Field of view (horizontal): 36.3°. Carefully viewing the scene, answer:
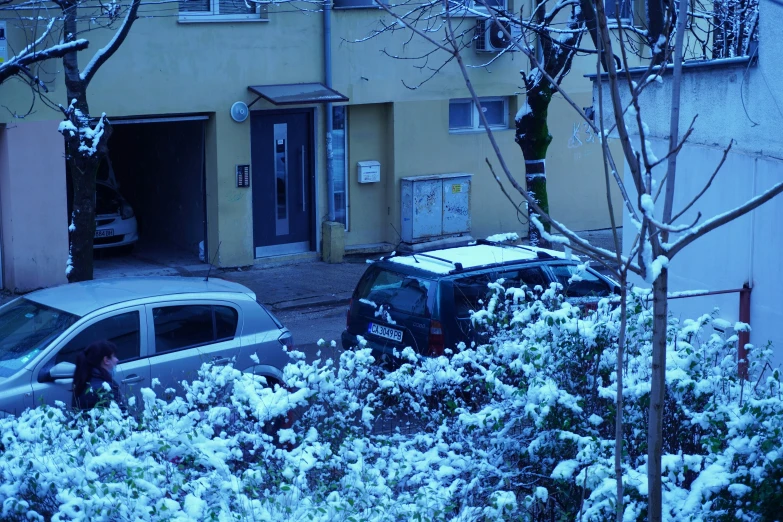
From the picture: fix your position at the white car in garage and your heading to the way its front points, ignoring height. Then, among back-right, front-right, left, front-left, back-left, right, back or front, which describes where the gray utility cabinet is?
left

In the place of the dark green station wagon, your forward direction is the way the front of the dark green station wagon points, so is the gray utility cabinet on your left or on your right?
on your left

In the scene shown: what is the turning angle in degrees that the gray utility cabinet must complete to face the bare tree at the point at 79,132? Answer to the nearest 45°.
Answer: approximately 90° to its right

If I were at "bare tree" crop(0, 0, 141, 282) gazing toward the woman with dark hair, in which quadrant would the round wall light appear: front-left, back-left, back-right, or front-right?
back-left

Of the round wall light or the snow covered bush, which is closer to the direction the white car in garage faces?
the snow covered bush

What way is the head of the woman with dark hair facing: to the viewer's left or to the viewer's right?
to the viewer's right

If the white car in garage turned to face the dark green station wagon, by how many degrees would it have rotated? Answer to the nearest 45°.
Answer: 0° — it already faces it

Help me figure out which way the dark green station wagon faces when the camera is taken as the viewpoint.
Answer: facing away from the viewer and to the right of the viewer

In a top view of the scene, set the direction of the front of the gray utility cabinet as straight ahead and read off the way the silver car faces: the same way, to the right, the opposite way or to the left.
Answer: to the right

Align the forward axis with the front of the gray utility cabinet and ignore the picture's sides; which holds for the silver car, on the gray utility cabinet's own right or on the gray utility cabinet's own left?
on the gray utility cabinet's own right

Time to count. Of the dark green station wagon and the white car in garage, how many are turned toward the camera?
1

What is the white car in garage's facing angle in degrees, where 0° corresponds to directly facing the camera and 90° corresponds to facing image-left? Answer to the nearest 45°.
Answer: approximately 0°

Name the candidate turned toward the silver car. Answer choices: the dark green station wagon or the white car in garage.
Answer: the white car in garage

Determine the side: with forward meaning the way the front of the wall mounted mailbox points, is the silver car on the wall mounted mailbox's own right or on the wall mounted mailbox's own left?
on the wall mounted mailbox's own right
